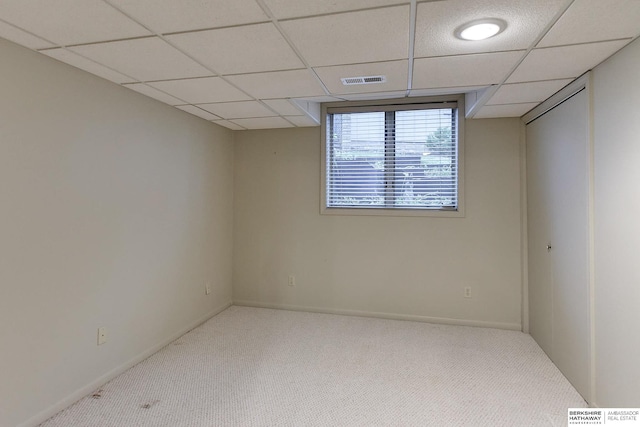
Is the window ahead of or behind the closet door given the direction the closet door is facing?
ahead

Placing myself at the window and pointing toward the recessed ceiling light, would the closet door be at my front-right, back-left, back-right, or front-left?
front-left

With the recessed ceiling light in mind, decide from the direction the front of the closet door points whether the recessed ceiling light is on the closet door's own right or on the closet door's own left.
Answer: on the closet door's own left

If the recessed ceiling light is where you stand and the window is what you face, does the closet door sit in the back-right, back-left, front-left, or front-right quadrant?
front-right

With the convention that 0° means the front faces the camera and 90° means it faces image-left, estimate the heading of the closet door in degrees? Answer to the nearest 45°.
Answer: approximately 90°

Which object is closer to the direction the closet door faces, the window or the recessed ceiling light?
the window
